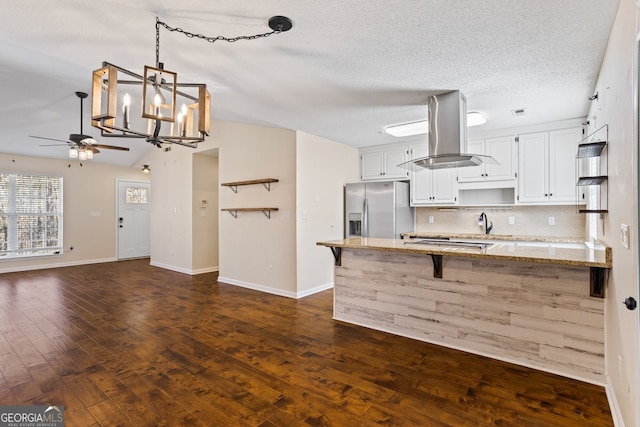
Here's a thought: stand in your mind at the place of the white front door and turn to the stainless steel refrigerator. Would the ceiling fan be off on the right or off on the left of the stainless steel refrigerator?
right

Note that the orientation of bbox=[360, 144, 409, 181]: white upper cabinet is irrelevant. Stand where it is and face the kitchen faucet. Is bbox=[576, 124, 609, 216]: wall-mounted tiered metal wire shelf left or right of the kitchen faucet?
right

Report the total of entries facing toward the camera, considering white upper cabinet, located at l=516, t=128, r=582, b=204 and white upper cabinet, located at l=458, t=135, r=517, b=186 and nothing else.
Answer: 2

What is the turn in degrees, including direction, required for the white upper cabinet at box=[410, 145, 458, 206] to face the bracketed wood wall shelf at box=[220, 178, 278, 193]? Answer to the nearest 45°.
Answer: approximately 90° to its right

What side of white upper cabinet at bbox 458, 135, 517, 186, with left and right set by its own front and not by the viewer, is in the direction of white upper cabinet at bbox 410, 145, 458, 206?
right

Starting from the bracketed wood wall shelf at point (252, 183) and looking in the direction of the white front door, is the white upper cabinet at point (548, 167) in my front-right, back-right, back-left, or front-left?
back-right

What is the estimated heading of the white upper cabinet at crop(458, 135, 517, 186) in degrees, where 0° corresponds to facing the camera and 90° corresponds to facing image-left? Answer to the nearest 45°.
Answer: approximately 0°

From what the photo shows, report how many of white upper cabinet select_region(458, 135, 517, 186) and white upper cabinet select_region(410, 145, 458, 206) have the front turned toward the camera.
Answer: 2

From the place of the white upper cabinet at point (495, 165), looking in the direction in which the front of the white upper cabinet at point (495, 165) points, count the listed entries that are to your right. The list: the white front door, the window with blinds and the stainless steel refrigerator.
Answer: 3

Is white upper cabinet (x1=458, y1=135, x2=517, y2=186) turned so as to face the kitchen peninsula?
yes
